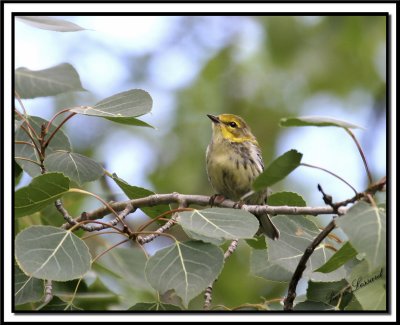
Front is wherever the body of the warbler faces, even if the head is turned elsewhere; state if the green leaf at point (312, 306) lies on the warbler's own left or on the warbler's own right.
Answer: on the warbler's own left

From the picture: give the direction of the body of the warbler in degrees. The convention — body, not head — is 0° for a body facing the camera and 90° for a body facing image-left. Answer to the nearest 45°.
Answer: approximately 45°

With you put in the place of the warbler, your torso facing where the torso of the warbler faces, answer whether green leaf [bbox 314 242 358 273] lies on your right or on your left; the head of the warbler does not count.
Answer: on your left
